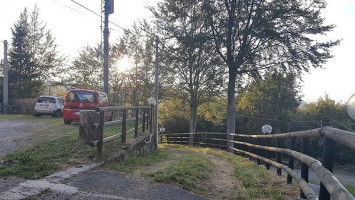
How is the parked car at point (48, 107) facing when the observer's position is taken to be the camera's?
facing away from the viewer and to the right of the viewer

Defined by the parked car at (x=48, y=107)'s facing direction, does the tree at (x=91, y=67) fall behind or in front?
in front
